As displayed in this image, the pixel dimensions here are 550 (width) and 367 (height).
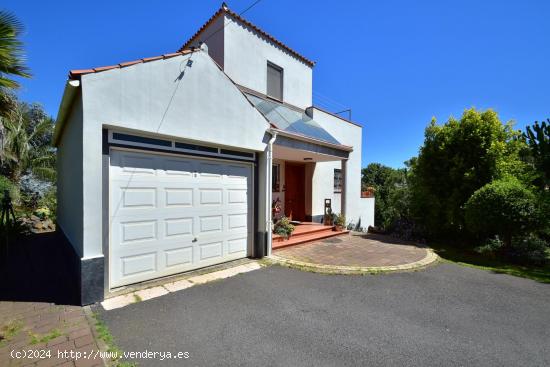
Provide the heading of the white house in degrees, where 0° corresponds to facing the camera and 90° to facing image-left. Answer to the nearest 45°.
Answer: approximately 315°

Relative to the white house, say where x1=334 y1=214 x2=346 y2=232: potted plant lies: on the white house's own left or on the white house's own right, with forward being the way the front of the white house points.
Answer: on the white house's own left

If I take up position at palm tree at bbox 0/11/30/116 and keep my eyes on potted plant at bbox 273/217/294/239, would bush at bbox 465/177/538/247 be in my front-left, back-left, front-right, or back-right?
front-right

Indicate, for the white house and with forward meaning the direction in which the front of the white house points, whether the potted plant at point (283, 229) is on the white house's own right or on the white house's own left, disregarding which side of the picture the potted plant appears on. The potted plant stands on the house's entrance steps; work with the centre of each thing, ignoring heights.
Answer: on the white house's own left

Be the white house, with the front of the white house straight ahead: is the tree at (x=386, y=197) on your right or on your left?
on your left

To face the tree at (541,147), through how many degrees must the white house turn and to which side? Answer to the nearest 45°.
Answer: approximately 45° to its left

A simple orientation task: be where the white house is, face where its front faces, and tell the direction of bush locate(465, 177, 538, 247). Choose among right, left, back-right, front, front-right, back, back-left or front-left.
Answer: front-left

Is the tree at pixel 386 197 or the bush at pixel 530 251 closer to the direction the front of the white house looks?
the bush
